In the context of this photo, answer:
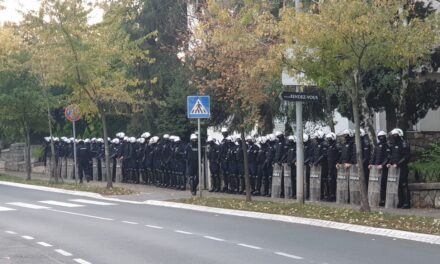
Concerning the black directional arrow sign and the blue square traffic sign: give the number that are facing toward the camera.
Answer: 2
